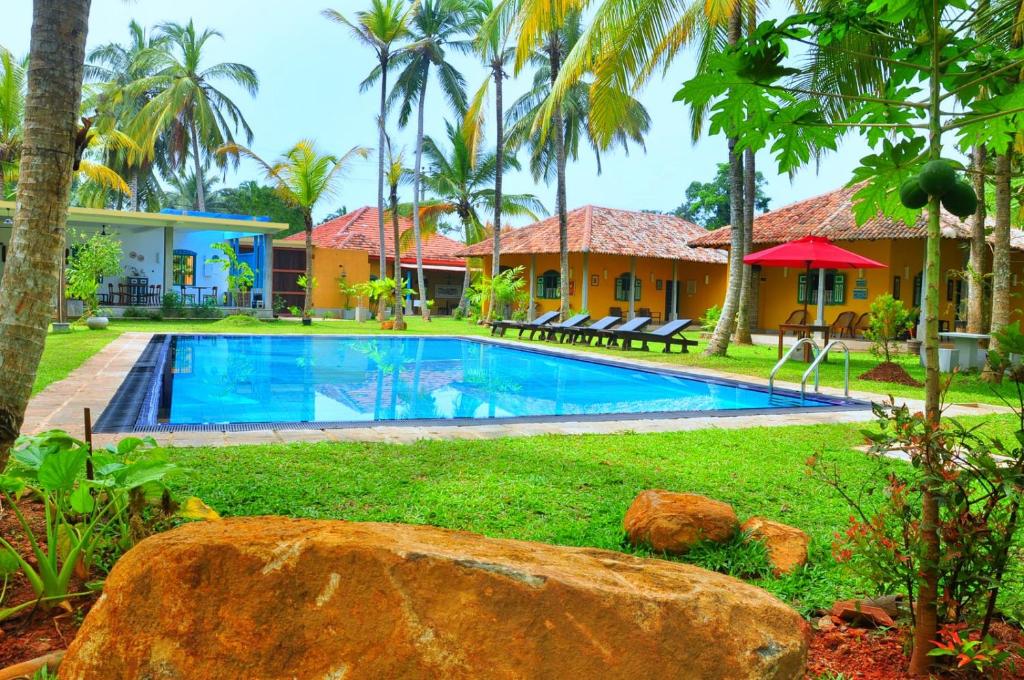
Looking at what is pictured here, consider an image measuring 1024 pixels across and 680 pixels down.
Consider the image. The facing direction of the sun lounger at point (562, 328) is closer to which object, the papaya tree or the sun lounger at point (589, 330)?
the papaya tree

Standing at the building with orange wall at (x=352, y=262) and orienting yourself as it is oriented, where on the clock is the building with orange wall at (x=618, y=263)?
the building with orange wall at (x=618, y=263) is roughly at 10 o'clock from the building with orange wall at (x=352, y=262).

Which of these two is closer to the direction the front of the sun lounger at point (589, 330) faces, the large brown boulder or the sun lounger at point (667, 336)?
the large brown boulder

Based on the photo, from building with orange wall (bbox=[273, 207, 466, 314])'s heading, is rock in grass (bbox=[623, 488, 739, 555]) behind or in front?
in front

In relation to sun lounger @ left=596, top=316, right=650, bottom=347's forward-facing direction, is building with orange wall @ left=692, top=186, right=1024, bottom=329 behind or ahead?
behind

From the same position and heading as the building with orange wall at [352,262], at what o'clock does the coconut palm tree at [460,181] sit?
The coconut palm tree is roughly at 10 o'clock from the building with orange wall.

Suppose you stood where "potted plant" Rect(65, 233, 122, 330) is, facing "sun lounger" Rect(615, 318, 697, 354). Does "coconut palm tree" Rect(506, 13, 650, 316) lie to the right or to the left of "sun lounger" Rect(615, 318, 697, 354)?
left

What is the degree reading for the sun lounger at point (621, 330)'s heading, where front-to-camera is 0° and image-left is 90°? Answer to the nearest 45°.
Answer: approximately 45°

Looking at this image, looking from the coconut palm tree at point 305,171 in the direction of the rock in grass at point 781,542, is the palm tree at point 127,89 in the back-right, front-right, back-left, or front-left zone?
back-right

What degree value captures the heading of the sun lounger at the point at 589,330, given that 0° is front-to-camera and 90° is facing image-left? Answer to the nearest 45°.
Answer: approximately 45°
